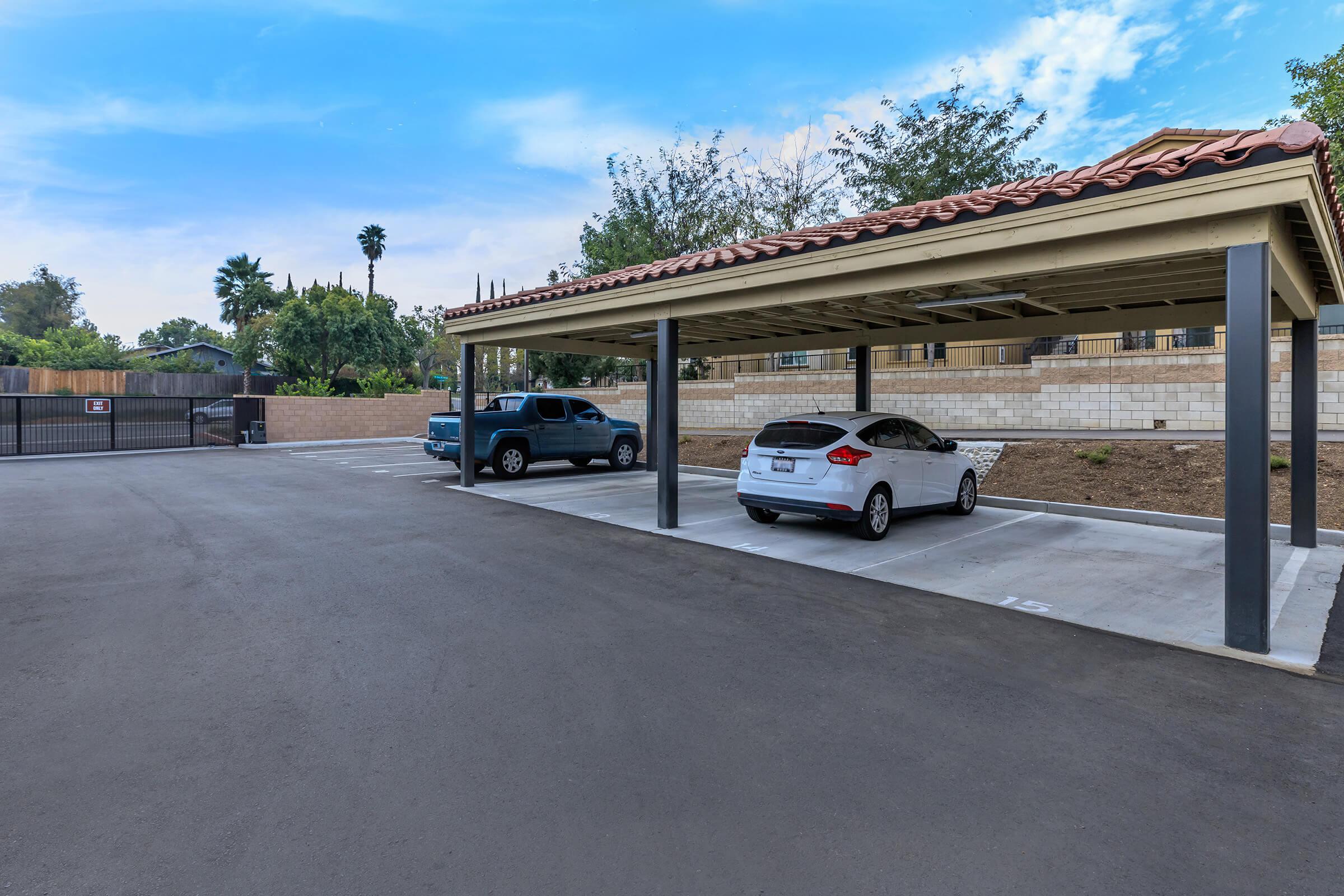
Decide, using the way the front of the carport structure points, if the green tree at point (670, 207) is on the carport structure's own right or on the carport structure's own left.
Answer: on the carport structure's own right

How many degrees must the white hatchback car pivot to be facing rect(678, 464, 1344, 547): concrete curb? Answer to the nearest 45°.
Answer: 0° — it already faces it

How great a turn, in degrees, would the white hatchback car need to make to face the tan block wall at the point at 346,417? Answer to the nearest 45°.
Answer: approximately 90° to its left

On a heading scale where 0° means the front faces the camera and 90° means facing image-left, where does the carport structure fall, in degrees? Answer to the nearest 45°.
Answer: approximately 45°

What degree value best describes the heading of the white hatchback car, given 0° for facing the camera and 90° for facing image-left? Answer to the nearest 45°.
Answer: approximately 225°

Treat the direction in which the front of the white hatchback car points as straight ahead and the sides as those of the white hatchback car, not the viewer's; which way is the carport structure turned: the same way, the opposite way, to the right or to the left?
the opposite way

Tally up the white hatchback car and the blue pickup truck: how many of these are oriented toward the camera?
0
